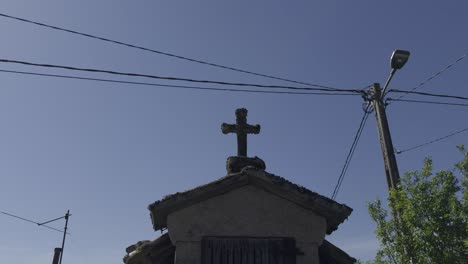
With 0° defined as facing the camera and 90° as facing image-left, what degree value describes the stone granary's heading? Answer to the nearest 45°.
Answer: approximately 0°

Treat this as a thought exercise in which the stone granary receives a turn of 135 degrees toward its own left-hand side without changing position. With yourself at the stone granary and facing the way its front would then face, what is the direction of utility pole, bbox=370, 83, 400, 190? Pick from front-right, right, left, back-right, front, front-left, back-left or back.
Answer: front
